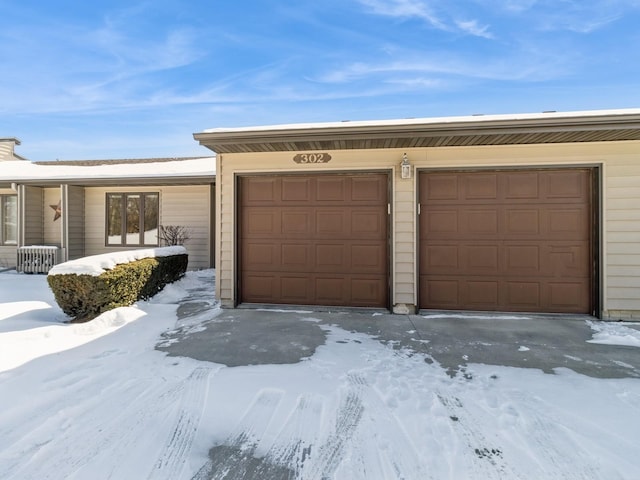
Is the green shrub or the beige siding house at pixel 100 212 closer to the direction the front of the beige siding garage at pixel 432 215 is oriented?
the green shrub

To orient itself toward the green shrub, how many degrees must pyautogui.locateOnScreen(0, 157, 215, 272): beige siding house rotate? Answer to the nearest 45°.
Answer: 0° — it already faces it

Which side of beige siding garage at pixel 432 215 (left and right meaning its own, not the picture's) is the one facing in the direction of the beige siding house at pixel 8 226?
right

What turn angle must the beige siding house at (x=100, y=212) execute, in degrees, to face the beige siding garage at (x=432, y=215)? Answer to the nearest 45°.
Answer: approximately 45° to its left

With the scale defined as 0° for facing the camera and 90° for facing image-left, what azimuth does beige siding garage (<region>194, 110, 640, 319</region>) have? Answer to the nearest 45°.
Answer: approximately 0°

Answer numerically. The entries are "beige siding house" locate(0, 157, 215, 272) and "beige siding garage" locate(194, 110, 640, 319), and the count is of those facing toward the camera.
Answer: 2
